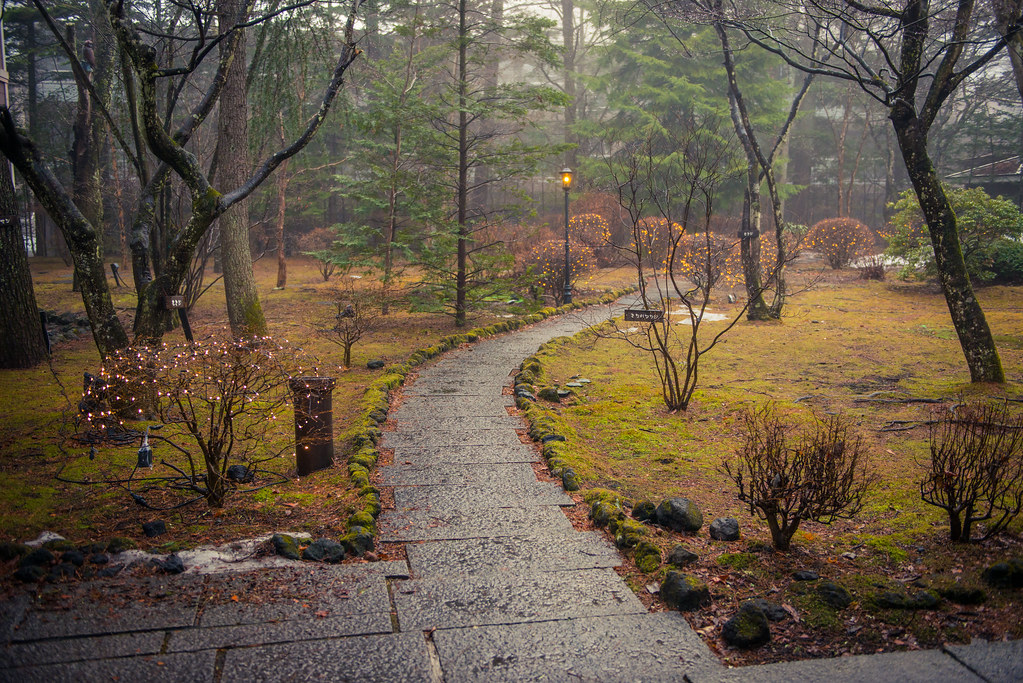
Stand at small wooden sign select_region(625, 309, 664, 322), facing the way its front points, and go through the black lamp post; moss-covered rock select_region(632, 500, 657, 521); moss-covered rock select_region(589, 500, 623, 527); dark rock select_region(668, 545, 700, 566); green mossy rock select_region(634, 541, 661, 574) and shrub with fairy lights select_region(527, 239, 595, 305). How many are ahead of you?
4

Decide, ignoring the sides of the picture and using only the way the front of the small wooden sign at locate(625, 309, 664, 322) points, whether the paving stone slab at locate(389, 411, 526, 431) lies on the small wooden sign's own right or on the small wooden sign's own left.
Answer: on the small wooden sign's own right

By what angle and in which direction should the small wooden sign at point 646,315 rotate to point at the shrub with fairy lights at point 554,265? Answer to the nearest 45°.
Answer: approximately 180°

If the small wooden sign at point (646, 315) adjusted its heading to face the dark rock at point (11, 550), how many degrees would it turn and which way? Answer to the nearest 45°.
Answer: approximately 45° to its right

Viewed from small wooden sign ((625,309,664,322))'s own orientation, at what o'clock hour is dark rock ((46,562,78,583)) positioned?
The dark rock is roughly at 1 o'clock from the small wooden sign.

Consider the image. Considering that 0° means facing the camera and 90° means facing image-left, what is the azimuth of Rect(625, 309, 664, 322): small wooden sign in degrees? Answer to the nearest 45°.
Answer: approximately 0°

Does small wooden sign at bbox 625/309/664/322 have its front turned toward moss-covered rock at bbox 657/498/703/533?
yes

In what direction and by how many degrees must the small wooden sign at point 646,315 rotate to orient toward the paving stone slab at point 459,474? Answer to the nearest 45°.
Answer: approximately 45° to its right

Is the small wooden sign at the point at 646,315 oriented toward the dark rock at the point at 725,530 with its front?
yes

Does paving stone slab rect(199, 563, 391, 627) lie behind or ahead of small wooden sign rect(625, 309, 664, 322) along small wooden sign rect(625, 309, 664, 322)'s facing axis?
ahead

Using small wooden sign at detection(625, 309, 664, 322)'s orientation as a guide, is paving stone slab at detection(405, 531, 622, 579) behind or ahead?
ahead

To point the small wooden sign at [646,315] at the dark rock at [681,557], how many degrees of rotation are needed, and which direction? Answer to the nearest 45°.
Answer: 0° — it already faces it

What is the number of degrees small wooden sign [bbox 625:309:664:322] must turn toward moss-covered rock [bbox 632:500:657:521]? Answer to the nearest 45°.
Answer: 0° — it already faces it

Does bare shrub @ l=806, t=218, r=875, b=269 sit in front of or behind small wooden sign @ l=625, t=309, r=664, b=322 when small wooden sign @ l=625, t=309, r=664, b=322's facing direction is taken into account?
behind

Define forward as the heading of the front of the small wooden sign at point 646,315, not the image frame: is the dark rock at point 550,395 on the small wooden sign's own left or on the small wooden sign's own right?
on the small wooden sign's own right

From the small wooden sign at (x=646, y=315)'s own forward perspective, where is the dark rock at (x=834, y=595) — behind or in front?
in front

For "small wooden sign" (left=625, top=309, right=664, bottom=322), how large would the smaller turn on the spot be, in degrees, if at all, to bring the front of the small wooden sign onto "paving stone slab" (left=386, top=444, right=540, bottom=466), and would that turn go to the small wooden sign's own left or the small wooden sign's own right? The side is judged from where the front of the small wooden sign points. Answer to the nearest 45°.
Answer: approximately 45° to the small wooden sign's own right
